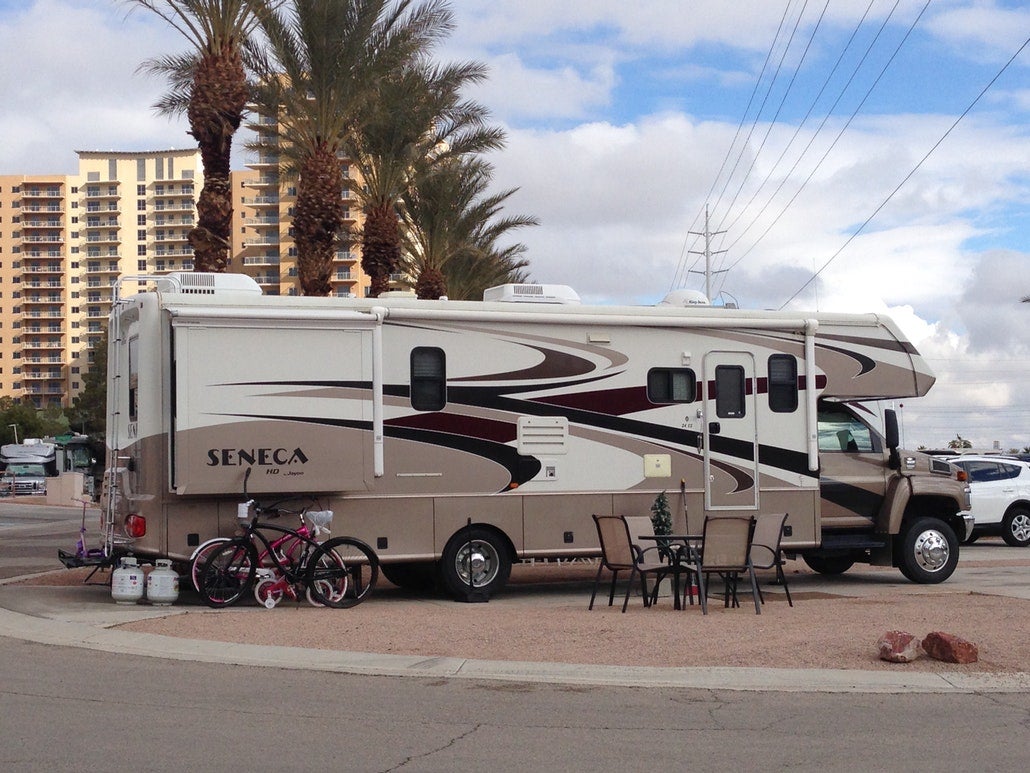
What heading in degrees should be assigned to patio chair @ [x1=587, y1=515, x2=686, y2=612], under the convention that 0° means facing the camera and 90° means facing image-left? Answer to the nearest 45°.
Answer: approximately 225°

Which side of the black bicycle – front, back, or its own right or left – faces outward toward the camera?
left

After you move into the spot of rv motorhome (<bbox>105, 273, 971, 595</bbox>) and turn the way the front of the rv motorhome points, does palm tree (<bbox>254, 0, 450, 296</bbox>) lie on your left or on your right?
on your left

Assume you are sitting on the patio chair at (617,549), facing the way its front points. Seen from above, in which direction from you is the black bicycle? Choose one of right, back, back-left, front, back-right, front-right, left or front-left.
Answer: back-left

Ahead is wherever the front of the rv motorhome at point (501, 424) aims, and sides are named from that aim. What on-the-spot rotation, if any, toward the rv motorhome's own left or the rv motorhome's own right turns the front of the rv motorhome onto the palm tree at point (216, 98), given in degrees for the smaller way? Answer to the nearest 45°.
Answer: approximately 135° to the rv motorhome's own left

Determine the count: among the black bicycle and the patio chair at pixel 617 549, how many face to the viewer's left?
1

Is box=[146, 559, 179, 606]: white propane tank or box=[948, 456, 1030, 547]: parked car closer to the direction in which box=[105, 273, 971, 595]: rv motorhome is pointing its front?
the parked car

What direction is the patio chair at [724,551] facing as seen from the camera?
away from the camera

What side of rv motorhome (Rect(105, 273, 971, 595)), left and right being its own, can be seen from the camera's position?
right

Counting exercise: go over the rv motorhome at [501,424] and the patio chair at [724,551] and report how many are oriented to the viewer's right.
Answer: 1

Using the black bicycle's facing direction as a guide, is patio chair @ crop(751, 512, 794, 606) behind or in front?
behind
